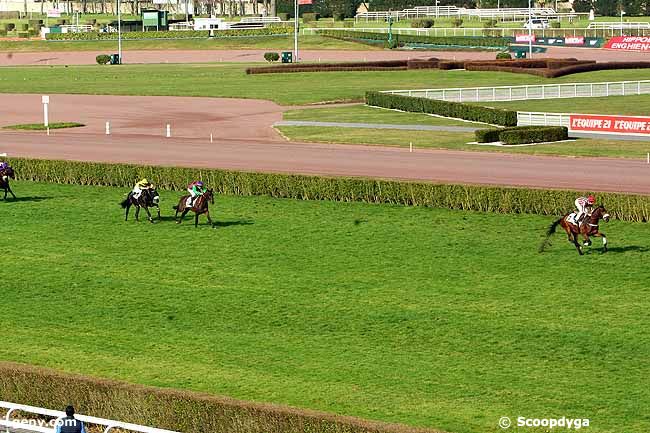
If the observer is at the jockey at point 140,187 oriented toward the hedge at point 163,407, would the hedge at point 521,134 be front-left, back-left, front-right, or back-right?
back-left

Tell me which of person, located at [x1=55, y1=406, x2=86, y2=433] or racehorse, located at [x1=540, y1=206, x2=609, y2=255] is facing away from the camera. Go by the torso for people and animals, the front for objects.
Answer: the person

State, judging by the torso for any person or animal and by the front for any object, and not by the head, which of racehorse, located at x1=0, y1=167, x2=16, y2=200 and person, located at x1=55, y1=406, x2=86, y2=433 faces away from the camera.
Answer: the person

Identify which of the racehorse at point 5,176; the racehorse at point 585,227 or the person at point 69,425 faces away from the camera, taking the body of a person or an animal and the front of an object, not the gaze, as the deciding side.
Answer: the person

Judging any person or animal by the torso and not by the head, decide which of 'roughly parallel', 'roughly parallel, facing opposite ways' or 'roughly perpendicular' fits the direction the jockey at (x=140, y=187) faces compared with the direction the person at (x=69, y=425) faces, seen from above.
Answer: roughly perpendicular

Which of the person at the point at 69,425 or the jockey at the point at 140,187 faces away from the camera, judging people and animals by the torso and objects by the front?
the person

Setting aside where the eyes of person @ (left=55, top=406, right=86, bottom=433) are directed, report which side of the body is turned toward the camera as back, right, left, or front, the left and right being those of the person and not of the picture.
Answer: back

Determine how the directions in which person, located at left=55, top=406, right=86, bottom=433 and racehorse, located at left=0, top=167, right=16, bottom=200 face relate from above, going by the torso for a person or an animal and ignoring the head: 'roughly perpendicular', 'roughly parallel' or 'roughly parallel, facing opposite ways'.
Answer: roughly perpendicular
